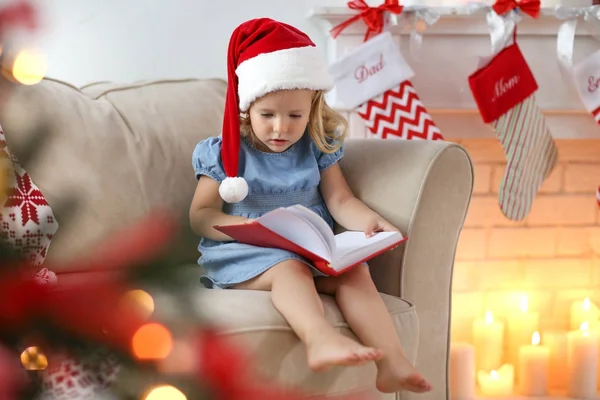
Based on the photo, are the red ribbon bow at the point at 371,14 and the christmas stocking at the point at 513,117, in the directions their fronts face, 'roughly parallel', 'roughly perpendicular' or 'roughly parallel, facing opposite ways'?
roughly parallel

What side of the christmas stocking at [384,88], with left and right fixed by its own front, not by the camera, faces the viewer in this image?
front

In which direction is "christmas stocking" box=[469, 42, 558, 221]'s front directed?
toward the camera

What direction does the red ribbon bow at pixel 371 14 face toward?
toward the camera

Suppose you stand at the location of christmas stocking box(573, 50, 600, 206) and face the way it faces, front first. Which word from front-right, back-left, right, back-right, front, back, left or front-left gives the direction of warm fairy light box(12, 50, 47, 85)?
front

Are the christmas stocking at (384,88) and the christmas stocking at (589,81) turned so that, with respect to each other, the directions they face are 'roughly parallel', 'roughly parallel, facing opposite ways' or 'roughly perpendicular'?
roughly parallel

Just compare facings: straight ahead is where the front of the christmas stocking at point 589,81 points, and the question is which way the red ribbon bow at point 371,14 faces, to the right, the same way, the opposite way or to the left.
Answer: the same way

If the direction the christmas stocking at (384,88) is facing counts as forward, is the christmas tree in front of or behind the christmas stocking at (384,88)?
in front

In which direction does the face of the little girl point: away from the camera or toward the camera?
toward the camera

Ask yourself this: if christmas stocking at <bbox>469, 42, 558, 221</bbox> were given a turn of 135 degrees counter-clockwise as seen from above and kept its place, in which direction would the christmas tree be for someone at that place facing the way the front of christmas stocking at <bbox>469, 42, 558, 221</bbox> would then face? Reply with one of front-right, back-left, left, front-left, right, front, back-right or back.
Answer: back-right

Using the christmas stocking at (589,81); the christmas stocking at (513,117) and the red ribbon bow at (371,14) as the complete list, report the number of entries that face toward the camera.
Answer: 3

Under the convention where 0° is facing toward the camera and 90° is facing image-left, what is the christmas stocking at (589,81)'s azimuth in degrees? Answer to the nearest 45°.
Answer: approximately 0°

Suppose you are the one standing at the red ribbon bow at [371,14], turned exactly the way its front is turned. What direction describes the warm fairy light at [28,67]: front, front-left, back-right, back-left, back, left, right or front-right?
front

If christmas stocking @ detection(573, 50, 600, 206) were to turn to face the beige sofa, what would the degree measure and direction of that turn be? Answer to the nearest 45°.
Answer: approximately 45° to its right

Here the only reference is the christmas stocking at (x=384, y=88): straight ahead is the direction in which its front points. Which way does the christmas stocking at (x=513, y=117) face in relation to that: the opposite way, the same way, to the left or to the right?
the same way
